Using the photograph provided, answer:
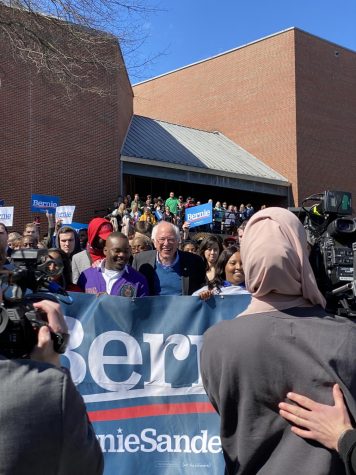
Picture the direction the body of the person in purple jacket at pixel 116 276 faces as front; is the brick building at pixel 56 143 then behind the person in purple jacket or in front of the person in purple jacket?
behind

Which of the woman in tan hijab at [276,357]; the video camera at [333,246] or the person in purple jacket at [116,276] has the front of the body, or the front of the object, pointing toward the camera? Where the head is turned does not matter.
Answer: the person in purple jacket

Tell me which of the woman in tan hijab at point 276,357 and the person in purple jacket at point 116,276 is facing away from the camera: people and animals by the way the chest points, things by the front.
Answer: the woman in tan hijab

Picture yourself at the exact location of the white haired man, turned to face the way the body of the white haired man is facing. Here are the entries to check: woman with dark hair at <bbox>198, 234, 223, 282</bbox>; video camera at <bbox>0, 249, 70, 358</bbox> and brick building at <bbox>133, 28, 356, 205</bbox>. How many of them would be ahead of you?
1

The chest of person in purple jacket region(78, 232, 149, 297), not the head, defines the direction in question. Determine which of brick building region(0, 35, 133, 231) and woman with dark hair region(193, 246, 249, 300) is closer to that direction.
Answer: the woman with dark hair

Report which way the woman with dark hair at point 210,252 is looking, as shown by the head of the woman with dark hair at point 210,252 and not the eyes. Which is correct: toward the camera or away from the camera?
toward the camera

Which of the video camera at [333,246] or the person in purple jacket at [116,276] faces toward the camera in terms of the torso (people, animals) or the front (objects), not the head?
the person in purple jacket

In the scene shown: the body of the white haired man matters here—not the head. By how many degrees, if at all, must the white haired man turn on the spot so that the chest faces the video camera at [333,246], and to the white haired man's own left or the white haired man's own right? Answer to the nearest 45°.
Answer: approximately 45° to the white haired man's own left

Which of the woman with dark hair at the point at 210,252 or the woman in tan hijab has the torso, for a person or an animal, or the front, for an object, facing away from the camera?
the woman in tan hijab

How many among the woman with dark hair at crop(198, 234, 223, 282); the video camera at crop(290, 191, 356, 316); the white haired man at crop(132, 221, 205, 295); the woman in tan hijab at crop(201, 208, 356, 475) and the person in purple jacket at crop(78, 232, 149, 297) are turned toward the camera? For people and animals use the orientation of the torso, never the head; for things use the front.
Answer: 3

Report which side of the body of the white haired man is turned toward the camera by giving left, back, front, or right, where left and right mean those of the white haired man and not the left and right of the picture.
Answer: front

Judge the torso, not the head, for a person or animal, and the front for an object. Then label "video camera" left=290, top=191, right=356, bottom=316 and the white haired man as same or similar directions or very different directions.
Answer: very different directions

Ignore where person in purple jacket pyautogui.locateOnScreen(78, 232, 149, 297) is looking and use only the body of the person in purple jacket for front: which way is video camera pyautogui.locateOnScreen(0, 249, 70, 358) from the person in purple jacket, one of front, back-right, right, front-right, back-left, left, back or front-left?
front

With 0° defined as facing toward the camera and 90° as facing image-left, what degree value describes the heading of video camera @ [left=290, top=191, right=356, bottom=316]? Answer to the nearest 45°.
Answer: approximately 135°

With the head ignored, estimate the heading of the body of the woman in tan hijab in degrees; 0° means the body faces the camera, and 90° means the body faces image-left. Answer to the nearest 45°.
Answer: approximately 180°

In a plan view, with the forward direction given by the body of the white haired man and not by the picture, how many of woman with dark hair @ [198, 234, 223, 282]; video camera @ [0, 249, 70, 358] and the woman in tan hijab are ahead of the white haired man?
2

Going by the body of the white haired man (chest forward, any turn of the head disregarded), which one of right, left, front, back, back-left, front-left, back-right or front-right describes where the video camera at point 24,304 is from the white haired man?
front

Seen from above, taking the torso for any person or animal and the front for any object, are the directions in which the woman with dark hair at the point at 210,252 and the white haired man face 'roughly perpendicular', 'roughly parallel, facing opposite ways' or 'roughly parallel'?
roughly parallel
